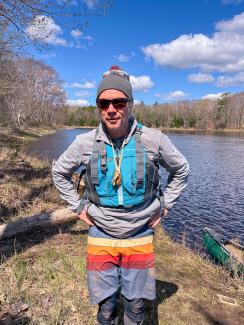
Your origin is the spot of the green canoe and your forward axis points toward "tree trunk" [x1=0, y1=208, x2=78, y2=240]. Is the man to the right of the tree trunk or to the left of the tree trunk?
left

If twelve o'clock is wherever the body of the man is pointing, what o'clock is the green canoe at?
The green canoe is roughly at 7 o'clock from the man.

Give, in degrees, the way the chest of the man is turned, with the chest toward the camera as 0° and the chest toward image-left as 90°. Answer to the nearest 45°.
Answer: approximately 0°

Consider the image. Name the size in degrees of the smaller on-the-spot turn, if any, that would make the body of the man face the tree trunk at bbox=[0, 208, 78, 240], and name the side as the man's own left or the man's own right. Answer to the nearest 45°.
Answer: approximately 135° to the man's own right
